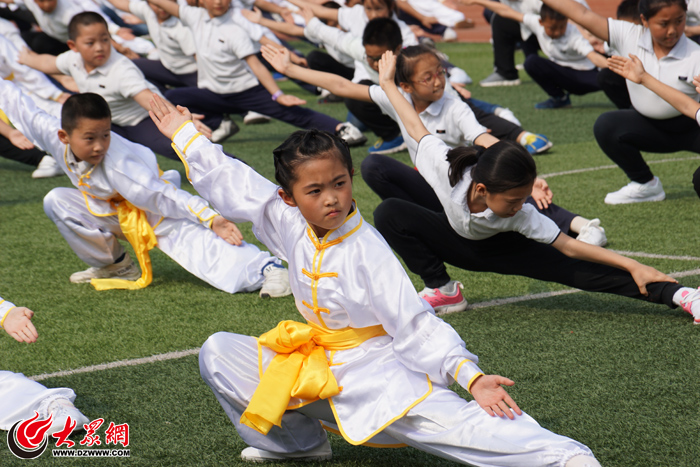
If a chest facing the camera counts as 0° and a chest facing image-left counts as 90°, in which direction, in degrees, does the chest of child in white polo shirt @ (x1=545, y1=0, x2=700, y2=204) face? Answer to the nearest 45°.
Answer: approximately 0°

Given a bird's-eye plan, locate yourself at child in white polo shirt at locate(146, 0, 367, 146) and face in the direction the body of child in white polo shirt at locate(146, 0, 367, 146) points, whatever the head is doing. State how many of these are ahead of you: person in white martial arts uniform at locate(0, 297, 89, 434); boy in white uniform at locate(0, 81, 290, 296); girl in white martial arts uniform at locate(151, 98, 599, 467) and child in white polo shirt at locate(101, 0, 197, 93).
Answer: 3

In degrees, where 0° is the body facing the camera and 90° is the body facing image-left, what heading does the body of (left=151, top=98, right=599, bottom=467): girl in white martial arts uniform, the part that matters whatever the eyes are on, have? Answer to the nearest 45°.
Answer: approximately 0°

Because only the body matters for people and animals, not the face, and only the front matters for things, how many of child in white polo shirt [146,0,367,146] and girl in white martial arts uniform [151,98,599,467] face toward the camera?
2

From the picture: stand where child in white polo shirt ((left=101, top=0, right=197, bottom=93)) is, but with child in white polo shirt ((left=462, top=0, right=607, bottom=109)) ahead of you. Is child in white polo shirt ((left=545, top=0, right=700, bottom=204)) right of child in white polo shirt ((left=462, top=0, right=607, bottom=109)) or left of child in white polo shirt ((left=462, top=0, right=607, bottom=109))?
right

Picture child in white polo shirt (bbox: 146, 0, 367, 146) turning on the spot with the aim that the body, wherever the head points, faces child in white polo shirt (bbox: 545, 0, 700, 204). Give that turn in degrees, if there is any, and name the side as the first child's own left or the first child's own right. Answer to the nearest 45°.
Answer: approximately 45° to the first child's own left

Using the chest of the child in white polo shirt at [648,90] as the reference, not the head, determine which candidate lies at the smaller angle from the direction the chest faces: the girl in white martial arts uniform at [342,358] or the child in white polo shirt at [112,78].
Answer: the girl in white martial arts uniform

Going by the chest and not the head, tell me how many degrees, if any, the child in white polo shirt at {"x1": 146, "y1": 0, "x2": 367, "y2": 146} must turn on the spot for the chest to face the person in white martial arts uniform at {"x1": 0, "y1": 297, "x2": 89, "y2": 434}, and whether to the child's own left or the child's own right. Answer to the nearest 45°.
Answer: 0° — they already face them

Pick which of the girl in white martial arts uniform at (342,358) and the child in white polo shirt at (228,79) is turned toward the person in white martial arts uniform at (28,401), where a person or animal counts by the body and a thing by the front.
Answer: the child in white polo shirt

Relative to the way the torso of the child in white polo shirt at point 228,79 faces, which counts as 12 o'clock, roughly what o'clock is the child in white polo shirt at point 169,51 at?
the child in white polo shirt at point 169,51 is roughly at 5 o'clock from the child in white polo shirt at point 228,79.
